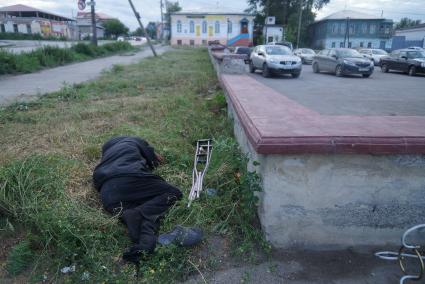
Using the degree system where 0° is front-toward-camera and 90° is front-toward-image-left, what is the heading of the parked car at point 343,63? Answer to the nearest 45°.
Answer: approximately 315°

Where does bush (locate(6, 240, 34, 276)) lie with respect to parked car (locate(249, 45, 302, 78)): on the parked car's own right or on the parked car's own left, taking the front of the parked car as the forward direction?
on the parked car's own right

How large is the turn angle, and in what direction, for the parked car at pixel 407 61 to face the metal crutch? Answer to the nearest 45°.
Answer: approximately 45° to its right

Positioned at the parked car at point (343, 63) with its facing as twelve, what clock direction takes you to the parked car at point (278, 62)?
the parked car at point (278, 62) is roughly at 3 o'clock from the parked car at point (343, 63).

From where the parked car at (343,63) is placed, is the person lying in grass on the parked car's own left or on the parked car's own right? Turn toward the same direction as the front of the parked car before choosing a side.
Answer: on the parked car's own right
